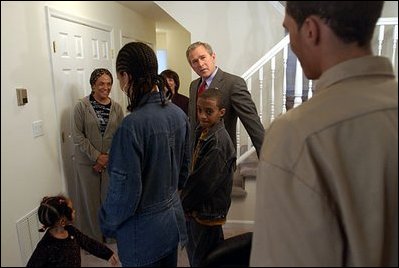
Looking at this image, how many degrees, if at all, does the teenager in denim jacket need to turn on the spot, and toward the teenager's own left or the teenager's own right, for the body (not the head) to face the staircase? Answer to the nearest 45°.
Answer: approximately 90° to the teenager's own right

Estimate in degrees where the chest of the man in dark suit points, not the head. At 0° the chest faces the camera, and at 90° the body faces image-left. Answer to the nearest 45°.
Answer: approximately 45°

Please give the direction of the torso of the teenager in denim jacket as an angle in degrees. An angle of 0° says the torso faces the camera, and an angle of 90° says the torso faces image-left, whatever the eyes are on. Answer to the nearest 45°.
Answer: approximately 135°
